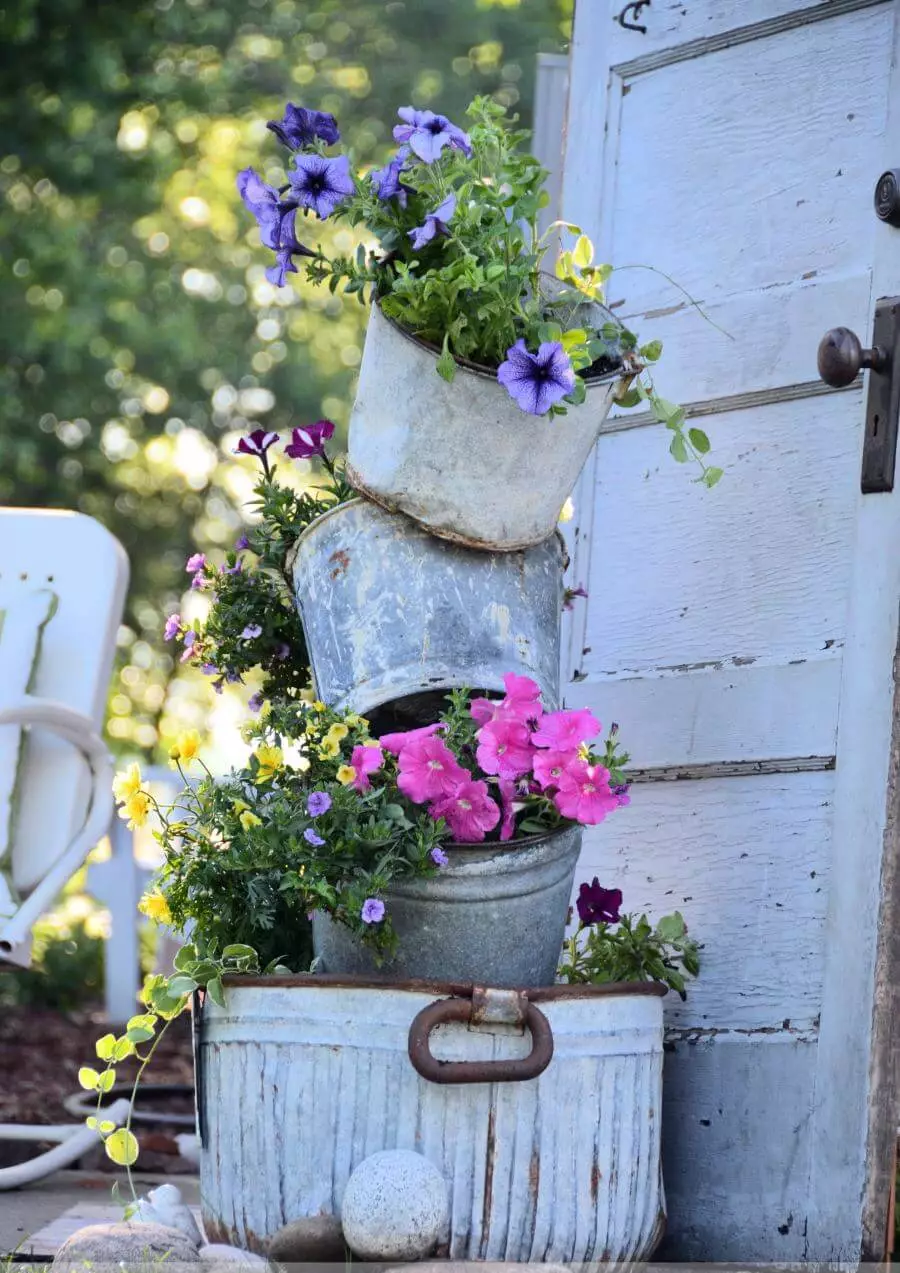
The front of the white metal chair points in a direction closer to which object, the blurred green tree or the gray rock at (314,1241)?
the gray rock

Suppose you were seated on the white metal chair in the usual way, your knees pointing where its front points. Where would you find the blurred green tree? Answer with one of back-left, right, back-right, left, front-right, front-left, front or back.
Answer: back-right

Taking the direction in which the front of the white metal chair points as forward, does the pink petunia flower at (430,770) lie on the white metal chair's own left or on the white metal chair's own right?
on the white metal chair's own left

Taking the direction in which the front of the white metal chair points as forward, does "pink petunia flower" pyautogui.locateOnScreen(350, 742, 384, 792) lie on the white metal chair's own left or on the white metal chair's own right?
on the white metal chair's own left

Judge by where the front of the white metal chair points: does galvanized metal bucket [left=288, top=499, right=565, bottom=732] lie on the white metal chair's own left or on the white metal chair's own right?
on the white metal chair's own left

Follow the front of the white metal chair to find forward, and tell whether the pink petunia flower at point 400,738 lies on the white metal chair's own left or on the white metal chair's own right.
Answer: on the white metal chair's own left

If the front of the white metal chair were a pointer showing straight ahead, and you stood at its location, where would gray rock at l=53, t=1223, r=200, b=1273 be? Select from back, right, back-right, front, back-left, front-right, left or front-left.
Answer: front-left

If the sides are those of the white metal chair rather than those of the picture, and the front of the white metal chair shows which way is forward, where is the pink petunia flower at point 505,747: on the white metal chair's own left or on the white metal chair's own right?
on the white metal chair's own left

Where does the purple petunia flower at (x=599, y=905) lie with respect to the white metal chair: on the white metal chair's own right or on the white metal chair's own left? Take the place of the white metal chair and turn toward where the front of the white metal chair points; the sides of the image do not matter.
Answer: on the white metal chair's own left

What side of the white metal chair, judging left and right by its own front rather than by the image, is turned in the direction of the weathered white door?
left
